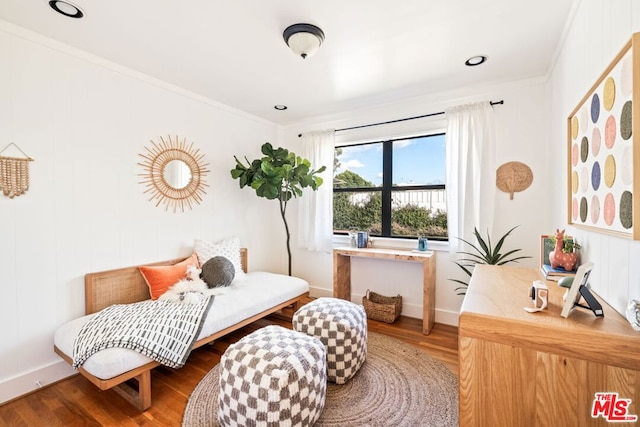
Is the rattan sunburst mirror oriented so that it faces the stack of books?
yes

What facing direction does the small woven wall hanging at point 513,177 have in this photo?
toward the camera

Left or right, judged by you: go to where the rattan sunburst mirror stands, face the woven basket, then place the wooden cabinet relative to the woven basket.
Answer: right

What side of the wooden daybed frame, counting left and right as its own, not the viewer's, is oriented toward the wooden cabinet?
front

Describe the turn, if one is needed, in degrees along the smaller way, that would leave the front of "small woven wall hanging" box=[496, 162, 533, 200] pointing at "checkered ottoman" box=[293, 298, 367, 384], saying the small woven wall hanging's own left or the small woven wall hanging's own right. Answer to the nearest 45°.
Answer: approximately 45° to the small woven wall hanging's own right

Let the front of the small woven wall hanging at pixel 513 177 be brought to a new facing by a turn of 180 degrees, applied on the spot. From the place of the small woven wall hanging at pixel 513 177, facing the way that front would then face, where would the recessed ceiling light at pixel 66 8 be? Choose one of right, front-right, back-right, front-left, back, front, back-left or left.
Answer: back-left

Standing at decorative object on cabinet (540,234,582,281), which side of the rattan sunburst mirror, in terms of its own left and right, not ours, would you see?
front

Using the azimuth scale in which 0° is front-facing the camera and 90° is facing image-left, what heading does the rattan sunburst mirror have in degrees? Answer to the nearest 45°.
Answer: approximately 315°

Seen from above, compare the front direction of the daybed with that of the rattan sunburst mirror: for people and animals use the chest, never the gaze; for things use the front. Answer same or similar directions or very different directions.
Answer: same or similar directions

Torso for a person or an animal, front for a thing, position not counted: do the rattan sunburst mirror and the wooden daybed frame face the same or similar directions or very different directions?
same or similar directions

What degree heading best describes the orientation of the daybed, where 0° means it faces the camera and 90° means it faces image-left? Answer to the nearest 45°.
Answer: approximately 315°

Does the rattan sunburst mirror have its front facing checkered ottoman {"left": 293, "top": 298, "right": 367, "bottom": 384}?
yes

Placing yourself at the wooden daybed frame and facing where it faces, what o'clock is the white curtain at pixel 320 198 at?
The white curtain is roughly at 10 o'clock from the wooden daybed frame.

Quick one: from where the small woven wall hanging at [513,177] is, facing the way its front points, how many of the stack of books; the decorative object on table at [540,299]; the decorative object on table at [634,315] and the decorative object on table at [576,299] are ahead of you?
4

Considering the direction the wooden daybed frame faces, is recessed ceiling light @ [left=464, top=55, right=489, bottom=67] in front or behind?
in front
